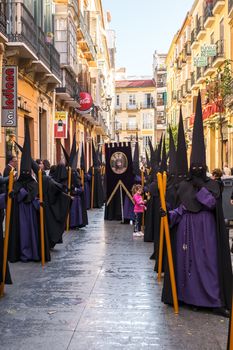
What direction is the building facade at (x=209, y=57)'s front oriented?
to the viewer's left

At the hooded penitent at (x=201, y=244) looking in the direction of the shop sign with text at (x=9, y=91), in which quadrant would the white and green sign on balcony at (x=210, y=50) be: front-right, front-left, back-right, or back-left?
front-right

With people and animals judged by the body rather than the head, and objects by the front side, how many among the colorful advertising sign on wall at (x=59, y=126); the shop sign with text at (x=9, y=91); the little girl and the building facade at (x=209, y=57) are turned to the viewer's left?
1

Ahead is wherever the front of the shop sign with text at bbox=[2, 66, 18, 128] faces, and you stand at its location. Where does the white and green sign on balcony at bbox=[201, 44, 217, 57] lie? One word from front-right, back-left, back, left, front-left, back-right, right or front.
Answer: back-left

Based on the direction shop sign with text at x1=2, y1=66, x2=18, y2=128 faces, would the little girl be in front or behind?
in front
